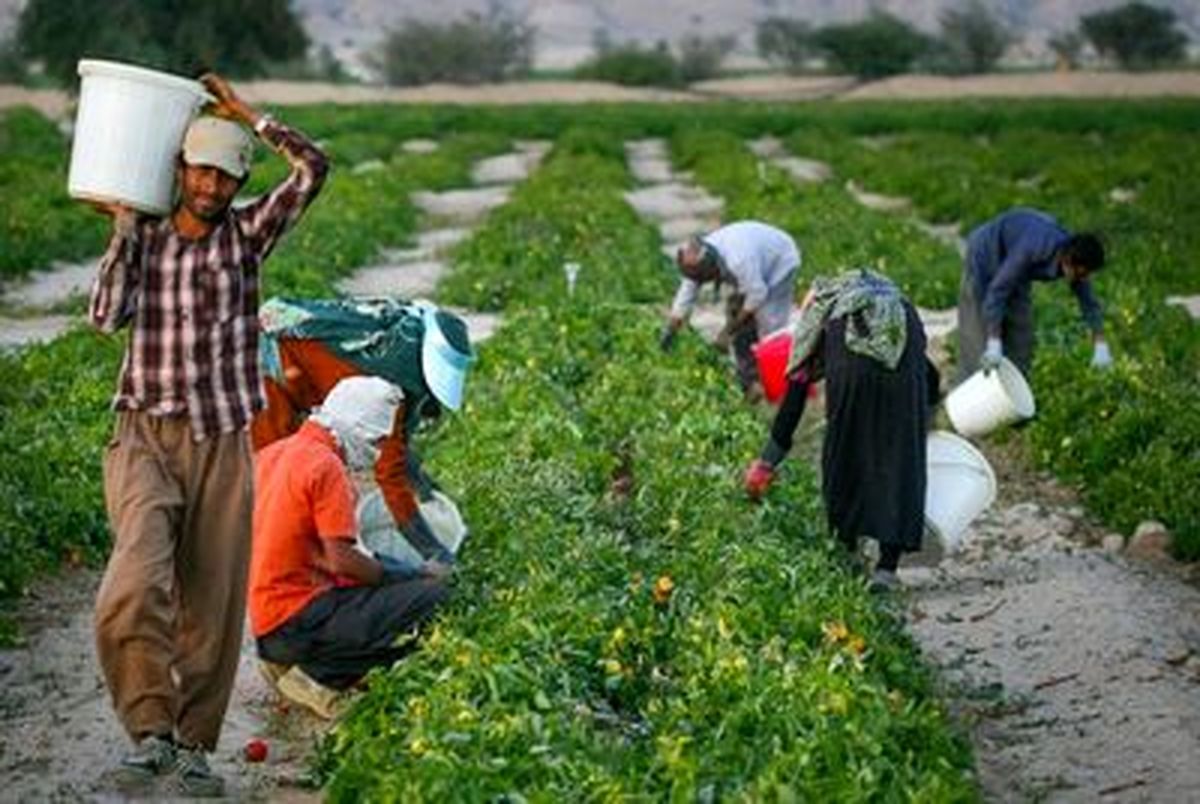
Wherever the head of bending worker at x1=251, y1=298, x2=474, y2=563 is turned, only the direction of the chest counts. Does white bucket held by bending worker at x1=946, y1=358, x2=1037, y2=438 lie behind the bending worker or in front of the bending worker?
in front

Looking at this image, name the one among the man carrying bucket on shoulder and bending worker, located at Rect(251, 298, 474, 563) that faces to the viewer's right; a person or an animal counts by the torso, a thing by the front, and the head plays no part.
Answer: the bending worker

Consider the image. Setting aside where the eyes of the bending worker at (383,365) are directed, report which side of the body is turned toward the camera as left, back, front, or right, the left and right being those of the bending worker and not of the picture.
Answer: right

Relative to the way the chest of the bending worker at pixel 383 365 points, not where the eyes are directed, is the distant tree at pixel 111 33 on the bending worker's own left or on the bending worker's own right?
on the bending worker's own left

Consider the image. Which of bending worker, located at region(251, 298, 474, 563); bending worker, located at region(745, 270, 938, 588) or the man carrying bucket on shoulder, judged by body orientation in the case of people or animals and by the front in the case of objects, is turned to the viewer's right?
bending worker, located at region(251, 298, 474, 563)

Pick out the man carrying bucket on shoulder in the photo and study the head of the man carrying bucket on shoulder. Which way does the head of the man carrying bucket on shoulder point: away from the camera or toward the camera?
toward the camera

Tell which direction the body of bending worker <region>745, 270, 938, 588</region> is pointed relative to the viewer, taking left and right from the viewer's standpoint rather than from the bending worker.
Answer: facing away from the viewer and to the left of the viewer

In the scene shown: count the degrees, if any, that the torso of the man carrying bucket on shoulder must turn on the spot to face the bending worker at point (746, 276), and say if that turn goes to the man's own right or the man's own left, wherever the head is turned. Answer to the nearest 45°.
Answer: approximately 135° to the man's own left

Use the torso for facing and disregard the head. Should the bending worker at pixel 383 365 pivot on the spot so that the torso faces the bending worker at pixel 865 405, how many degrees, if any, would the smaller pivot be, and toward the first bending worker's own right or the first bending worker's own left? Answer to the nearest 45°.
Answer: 0° — they already face them

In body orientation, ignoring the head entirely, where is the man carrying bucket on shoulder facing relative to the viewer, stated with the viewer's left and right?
facing the viewer

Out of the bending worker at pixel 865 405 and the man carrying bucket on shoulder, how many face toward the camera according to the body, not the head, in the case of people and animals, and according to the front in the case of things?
1

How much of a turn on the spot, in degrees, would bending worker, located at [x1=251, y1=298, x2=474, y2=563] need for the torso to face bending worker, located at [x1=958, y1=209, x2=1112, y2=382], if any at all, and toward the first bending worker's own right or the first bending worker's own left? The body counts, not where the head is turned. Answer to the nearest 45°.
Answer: approximately 45° to the first bending worker's own left

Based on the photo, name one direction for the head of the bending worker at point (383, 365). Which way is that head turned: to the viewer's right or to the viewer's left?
to the viewer's right

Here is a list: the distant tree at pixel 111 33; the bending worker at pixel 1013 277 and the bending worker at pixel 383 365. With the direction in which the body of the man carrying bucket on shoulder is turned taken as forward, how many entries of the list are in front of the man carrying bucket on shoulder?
0
